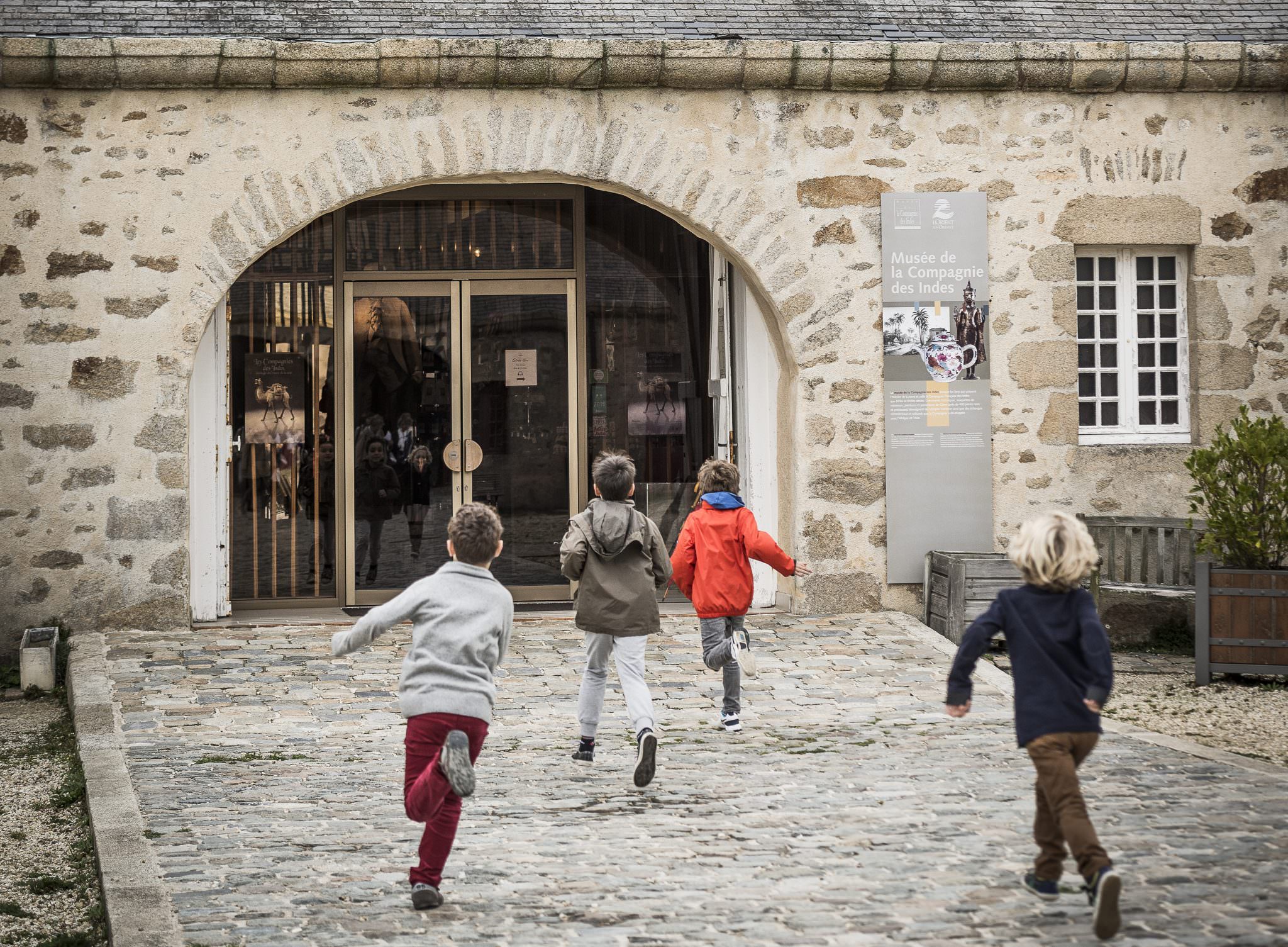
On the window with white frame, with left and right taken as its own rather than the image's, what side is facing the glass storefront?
right

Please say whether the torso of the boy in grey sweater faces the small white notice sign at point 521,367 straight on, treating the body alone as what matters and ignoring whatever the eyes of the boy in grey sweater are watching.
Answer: yes

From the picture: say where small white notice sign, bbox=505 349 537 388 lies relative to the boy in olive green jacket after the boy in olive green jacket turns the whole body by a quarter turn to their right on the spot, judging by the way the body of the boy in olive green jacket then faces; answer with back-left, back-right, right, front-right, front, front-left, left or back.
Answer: left

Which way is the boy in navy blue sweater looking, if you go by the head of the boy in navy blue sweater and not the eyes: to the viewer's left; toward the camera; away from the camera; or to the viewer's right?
away from the camera

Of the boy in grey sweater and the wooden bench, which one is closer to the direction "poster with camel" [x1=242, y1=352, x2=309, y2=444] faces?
the boy in grey sweater

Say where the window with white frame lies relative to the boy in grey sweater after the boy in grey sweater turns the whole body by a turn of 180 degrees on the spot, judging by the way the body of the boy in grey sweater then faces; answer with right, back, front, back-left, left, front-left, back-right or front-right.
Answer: back-left

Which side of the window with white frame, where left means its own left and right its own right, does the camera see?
front

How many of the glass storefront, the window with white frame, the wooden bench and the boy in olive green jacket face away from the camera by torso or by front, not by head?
1

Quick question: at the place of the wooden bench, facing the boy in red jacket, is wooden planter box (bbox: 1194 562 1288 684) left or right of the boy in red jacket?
left

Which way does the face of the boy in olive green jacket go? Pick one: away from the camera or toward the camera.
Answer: away from the camera

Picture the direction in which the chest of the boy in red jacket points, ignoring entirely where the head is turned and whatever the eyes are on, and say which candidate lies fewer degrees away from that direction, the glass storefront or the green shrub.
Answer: the glass storefront

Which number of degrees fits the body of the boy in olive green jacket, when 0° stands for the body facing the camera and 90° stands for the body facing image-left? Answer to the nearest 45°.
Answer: approximately 180°

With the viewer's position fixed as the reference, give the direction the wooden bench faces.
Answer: facing the viewer

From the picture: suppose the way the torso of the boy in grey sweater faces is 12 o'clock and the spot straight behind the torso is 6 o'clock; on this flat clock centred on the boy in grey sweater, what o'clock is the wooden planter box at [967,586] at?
The wooden planter box is roughly at 1 o'clock from the boy in grey sweater.

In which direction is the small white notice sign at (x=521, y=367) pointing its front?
toward the camera

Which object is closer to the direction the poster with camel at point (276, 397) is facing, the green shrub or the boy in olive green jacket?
the boy in olive green jacket

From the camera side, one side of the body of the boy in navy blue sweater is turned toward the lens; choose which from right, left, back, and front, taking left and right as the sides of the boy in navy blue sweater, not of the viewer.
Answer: back

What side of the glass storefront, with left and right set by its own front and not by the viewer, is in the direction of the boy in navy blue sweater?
front

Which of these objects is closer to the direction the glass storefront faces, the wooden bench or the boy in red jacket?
the boy in red jacket
